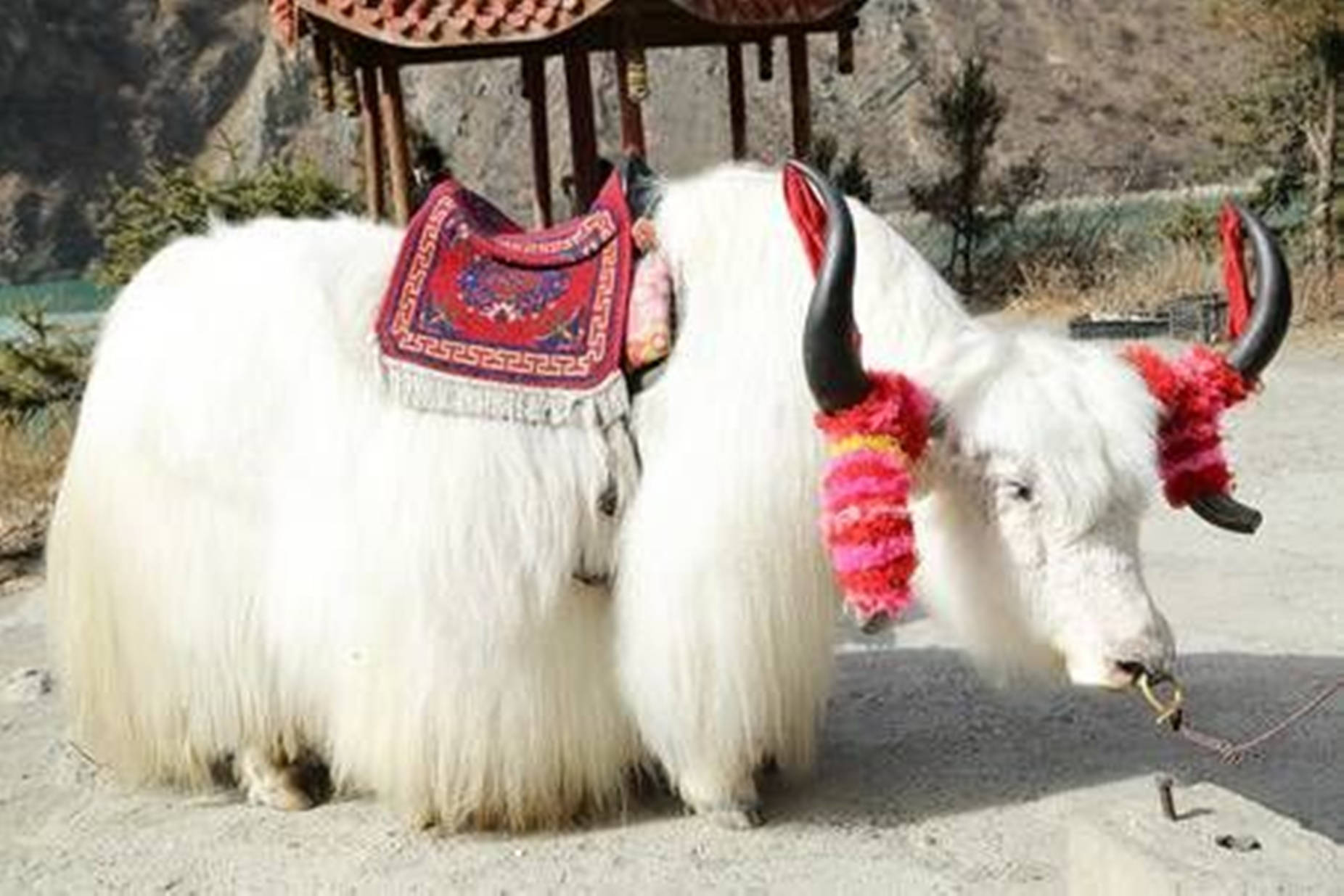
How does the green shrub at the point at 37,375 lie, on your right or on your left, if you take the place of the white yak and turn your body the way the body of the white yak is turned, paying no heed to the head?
on your left

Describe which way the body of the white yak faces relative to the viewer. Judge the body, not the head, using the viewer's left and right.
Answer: facing to the right of the viewer

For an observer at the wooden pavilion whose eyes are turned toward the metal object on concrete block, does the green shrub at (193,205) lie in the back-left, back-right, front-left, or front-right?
back-right

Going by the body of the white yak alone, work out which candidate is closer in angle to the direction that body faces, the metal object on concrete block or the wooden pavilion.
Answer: the metal object on concrete block

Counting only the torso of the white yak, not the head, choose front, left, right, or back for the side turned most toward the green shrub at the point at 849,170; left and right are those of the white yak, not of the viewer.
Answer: left

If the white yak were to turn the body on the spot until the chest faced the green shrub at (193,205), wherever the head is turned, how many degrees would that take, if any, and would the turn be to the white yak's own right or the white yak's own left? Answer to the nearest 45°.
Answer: approximately 90° to the white yak's own left

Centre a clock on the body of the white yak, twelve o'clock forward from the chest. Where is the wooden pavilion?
The wooden pavilion is roughly at 9 o'clock from the white yak.

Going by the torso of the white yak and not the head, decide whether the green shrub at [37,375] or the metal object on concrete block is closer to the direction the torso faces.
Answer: the metal object on concrete block

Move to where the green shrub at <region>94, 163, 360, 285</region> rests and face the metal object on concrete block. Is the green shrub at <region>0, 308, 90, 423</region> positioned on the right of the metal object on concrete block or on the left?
right
